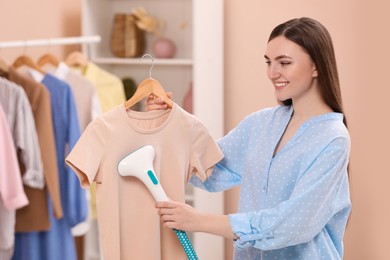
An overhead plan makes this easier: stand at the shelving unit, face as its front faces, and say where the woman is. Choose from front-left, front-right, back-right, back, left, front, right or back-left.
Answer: front

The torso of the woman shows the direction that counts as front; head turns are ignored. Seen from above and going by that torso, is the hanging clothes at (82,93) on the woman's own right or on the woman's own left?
on the woman's own right

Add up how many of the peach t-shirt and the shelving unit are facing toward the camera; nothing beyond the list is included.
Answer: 2

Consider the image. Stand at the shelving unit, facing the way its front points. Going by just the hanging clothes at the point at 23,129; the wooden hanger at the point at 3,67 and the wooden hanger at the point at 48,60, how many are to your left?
0

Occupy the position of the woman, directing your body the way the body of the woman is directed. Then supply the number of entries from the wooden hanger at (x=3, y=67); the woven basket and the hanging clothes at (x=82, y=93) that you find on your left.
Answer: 0

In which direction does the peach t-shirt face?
toward the camera

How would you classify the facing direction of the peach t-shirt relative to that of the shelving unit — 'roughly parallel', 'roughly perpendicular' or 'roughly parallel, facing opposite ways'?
roughly parallel

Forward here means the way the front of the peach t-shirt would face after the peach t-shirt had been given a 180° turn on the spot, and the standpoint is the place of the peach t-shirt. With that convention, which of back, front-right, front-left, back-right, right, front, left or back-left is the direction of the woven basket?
front

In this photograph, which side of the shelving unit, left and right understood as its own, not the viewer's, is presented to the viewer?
front

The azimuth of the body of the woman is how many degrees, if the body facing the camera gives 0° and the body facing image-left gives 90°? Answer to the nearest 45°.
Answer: approximately 45°

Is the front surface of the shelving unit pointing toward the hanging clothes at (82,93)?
no

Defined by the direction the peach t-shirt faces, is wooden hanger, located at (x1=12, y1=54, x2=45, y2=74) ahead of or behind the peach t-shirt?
behind

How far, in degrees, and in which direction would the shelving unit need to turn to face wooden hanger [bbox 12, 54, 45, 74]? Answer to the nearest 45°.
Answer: approximately 45° to its right

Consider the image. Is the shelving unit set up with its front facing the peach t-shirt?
yes

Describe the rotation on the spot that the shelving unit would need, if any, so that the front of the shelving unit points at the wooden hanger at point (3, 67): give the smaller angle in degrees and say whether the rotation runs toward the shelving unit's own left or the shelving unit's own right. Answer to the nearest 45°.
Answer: approximately 45° to the shelving unit's own right

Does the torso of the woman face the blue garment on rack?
no

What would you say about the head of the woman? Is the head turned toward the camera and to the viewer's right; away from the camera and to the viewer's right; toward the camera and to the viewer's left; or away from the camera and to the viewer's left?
toward the camera and to the viewer's left

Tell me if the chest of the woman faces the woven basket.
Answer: no
